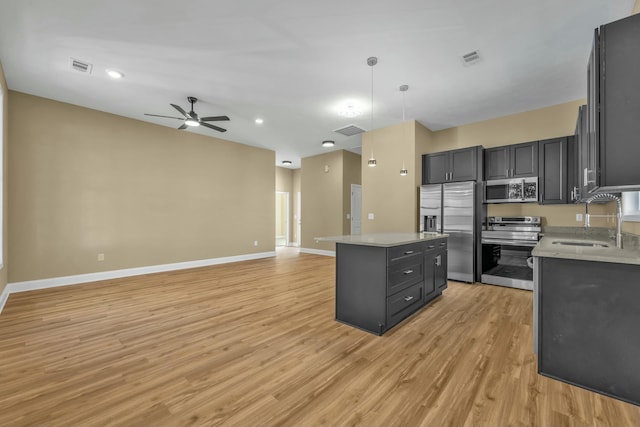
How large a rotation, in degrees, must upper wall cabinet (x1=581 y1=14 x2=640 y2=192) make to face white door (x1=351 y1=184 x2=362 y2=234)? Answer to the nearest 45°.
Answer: approximately 45° to its right

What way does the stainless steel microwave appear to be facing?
toward the camera

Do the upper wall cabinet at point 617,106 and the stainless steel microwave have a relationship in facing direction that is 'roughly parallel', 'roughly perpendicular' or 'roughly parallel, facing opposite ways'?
roughly perpendicular

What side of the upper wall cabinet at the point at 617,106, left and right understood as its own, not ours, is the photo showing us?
left

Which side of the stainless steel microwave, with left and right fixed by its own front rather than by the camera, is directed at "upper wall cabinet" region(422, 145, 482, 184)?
right

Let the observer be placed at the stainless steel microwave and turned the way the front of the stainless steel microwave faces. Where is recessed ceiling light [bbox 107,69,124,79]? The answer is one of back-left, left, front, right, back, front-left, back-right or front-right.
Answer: front-right

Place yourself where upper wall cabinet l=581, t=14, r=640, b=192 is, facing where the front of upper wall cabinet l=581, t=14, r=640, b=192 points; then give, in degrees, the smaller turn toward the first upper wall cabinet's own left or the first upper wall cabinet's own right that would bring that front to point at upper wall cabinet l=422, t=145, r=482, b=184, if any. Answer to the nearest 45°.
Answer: approximately 45° to the first upper wall cabinet's own right

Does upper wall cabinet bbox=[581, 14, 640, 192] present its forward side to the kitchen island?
yes

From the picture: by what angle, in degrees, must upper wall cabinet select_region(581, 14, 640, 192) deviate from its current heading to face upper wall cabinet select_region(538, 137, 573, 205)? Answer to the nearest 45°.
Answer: approximately 90° to its right

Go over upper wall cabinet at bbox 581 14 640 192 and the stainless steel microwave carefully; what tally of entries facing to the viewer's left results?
1
